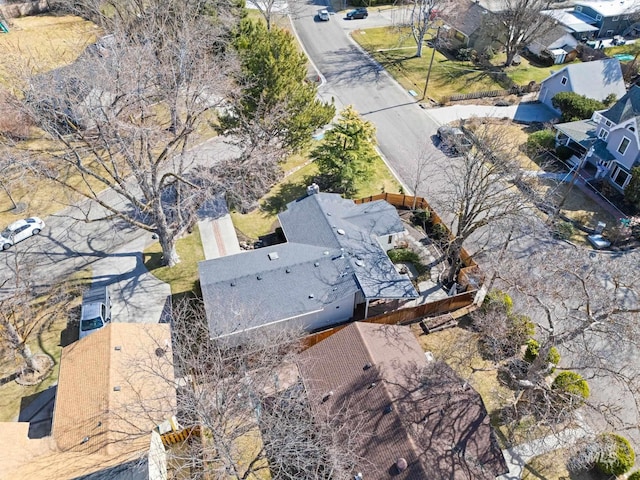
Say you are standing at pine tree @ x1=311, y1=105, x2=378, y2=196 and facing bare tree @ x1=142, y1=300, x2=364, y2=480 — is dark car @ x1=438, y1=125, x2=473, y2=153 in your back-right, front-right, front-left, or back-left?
back-left

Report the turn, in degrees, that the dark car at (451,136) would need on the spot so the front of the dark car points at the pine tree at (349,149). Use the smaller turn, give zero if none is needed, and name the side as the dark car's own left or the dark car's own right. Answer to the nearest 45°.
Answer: approximately 90° to the dark car's own left

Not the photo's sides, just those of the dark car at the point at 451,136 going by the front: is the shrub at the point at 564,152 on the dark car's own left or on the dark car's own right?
on the dark car's own right

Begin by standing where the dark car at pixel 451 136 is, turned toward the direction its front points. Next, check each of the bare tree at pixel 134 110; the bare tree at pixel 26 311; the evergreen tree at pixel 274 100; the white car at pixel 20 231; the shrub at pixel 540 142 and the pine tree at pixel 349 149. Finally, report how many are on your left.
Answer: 5

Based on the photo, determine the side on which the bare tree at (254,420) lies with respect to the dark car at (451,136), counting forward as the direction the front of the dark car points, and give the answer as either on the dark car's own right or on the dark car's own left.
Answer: on the dark car's own left

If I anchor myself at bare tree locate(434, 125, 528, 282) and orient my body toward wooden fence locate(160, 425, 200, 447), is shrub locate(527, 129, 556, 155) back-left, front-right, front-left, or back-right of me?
back-right

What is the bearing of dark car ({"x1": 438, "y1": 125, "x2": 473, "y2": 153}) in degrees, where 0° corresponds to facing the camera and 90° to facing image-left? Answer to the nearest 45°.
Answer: approximately 135°
